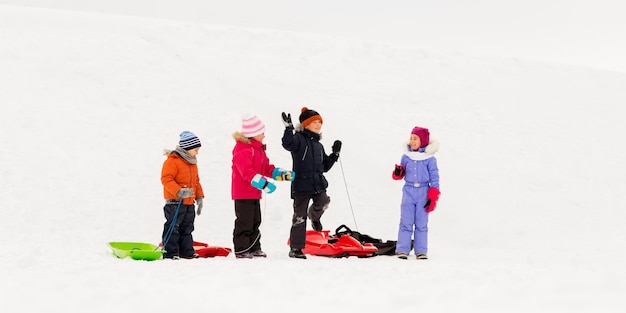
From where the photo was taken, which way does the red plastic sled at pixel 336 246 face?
to the viewer's right

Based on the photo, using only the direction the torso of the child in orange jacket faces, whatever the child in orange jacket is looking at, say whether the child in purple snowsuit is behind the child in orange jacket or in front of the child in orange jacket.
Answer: in front

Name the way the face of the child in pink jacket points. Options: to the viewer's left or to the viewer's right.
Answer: to the viewer's right

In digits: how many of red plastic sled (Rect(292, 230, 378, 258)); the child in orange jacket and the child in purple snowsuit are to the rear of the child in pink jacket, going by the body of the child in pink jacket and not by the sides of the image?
1

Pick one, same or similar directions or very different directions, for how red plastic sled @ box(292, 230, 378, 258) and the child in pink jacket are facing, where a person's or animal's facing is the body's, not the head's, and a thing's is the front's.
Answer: same or similar directions

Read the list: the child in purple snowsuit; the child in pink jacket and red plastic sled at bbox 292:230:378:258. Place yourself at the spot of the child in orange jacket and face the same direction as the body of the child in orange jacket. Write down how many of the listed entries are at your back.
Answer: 0

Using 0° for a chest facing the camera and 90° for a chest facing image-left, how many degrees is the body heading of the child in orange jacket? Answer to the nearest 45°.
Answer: approximately 315°

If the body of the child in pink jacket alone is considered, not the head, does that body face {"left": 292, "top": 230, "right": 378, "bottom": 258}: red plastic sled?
yes

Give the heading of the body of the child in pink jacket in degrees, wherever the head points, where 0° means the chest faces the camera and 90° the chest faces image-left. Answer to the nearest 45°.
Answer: approximately 270°

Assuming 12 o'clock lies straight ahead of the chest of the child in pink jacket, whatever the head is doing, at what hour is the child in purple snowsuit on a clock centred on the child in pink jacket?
The child in purple snowsuit is roughly at 12 o'clock from the child in pink jacket.

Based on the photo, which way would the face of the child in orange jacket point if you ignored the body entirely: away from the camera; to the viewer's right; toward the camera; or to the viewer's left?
to the viewer's right

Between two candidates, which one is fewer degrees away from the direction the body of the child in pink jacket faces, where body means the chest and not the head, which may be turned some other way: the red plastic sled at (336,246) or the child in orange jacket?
the red plastic sled
